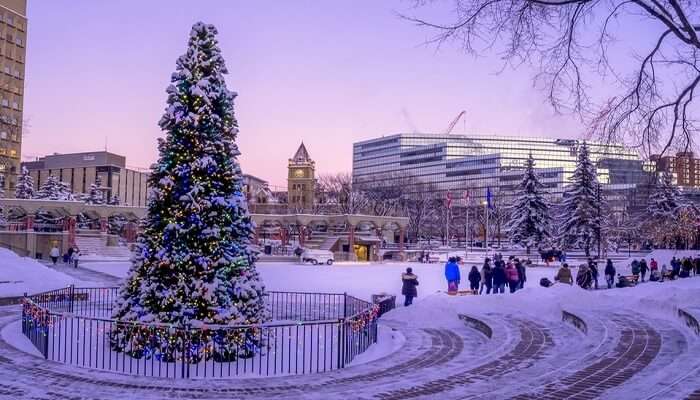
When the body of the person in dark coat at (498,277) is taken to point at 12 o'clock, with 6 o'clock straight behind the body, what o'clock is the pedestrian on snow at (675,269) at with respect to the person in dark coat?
The pedestrian on snow is roughly at 1 o'clock from the person in dark coat.

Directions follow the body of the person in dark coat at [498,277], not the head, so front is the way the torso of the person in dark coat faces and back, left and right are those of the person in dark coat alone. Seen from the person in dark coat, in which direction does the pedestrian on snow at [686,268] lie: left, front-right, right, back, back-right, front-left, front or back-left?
front-right

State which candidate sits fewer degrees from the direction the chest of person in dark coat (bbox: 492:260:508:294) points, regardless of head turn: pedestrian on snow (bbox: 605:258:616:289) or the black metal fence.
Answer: the pedestrian on snow

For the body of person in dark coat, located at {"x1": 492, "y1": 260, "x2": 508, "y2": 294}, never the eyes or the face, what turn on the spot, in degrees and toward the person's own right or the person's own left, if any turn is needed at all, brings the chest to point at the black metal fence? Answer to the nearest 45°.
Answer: approximately 180°

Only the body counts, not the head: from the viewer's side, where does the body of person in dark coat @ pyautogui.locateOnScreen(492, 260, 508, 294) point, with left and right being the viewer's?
facing away from the viewer
